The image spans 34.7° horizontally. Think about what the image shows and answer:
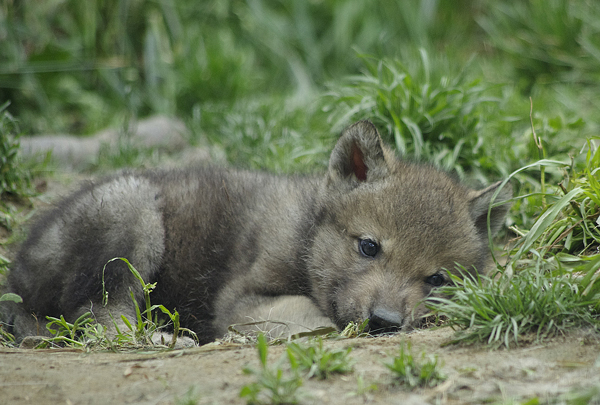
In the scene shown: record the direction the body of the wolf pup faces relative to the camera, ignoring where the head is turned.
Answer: to the viewer's right

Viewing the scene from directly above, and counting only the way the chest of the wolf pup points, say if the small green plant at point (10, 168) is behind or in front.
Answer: behind

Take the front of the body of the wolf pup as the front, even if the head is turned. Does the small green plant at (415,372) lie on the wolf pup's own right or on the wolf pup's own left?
on the wolf pup's own right

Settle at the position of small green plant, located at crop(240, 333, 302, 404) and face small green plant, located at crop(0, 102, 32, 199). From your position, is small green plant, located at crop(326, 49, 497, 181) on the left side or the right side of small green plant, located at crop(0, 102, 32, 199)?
right

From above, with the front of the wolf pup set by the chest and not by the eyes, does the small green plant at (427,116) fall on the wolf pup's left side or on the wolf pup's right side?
on the wolf pup's left side

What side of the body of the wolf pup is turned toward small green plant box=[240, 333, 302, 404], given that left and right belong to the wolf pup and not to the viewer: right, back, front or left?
right

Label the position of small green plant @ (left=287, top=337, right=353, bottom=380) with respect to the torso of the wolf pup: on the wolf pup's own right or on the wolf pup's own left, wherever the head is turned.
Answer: on the wolf pup's own right

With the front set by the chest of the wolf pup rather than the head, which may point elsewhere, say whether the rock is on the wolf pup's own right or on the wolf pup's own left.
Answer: on the wolf pup's own left
